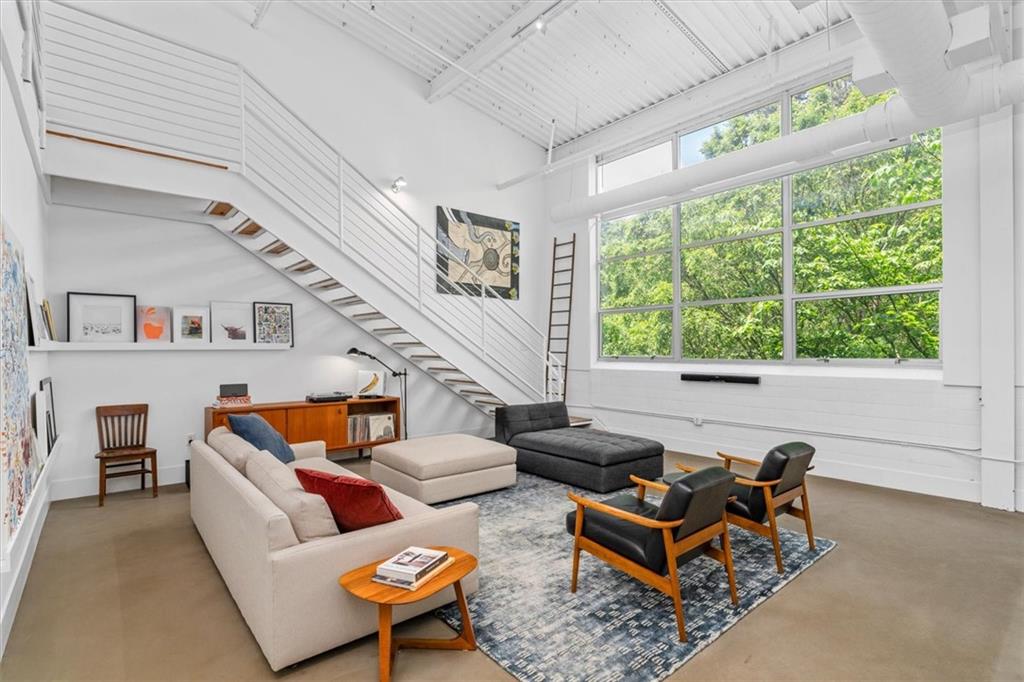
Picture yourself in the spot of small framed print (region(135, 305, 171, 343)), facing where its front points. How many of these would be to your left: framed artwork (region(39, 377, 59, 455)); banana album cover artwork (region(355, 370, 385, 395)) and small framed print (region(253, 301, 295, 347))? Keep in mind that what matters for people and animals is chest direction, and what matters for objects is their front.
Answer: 2

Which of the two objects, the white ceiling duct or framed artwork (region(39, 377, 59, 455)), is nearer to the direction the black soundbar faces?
the framed artwork

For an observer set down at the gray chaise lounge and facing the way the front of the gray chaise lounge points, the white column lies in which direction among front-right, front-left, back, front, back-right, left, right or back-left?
front-left

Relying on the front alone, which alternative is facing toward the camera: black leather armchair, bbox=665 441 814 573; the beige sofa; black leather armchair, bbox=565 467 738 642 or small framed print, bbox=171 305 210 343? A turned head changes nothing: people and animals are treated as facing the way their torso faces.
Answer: the small framed print

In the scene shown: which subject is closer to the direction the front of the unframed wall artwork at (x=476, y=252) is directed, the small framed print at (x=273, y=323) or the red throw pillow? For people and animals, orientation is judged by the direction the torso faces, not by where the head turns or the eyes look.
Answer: the red throw pillow

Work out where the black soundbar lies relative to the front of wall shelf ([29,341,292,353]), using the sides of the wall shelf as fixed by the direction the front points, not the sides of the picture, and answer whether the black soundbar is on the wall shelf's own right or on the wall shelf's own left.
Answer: on the wall shelf's own left

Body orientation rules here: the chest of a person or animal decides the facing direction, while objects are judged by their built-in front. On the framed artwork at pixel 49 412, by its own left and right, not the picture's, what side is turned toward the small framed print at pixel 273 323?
front

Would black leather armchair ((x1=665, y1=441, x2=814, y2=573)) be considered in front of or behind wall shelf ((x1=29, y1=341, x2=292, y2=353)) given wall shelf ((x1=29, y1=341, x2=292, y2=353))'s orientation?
in front

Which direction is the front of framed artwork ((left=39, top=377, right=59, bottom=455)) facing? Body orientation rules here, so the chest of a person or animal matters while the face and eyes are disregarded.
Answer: to the viewer's right

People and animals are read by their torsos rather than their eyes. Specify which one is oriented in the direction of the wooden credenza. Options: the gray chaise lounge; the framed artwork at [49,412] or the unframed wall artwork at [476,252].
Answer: the framed artwork at [49,412]

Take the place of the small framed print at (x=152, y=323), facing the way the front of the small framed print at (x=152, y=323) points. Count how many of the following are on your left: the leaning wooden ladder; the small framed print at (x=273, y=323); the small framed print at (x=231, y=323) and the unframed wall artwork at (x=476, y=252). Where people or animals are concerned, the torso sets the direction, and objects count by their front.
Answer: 4

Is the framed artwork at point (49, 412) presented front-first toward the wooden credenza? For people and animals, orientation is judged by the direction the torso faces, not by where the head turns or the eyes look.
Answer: yes

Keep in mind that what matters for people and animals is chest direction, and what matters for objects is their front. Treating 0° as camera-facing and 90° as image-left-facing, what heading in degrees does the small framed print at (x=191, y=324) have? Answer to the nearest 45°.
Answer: approximately 0°
